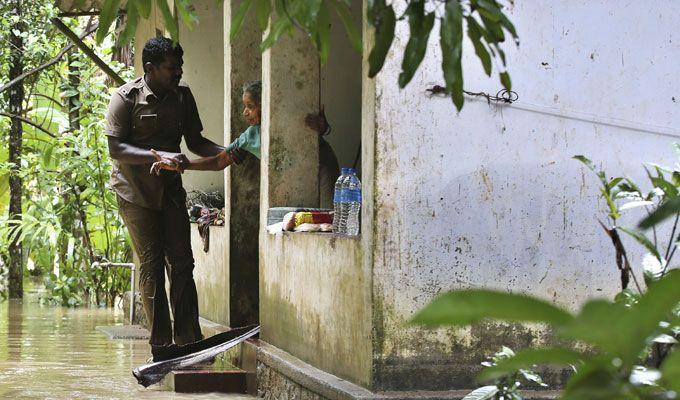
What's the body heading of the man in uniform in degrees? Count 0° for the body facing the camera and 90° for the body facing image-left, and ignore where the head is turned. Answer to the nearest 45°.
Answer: approximately 315°

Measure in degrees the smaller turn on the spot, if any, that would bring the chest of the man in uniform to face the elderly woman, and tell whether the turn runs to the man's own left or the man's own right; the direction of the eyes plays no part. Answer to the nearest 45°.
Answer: approximately 45° to the man's own left

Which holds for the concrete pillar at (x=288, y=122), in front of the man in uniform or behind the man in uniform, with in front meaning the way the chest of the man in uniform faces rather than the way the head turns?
in front

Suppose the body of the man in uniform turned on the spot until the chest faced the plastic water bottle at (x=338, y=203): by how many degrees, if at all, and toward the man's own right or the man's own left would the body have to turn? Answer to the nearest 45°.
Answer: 0° — they already face it
